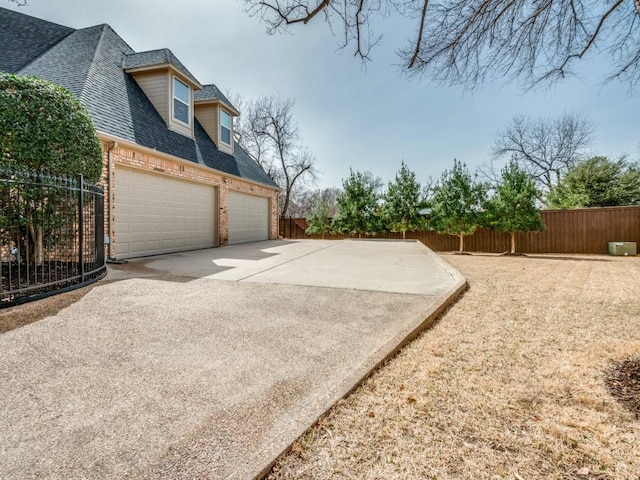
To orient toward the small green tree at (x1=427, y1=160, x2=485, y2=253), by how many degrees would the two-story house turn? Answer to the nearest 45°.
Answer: approximately 45° to its left

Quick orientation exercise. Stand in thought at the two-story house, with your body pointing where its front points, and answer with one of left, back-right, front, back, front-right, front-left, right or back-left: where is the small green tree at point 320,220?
left

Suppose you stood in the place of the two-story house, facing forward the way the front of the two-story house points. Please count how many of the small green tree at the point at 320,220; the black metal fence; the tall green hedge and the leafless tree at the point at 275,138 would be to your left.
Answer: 2

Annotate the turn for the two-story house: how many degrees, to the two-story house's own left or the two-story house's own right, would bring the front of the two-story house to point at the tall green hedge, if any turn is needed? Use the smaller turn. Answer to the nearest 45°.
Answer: approximately 45° to the two-story house's own right

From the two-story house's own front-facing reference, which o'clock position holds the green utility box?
The green utility box is roughly at 11 o'clock from the two-story house.

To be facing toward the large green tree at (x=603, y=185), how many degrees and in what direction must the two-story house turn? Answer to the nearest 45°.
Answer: approximately 45° to its left

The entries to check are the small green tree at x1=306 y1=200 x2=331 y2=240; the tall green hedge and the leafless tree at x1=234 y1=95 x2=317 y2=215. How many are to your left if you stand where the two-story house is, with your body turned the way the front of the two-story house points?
2

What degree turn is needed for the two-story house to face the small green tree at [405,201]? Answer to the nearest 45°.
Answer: approximately 45° to its left

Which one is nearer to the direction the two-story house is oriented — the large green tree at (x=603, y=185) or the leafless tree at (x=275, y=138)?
the large green tree

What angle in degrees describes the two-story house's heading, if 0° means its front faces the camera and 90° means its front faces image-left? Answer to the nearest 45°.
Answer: approximately 315°

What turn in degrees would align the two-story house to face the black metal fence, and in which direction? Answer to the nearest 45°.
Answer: approximately 45° to its right
